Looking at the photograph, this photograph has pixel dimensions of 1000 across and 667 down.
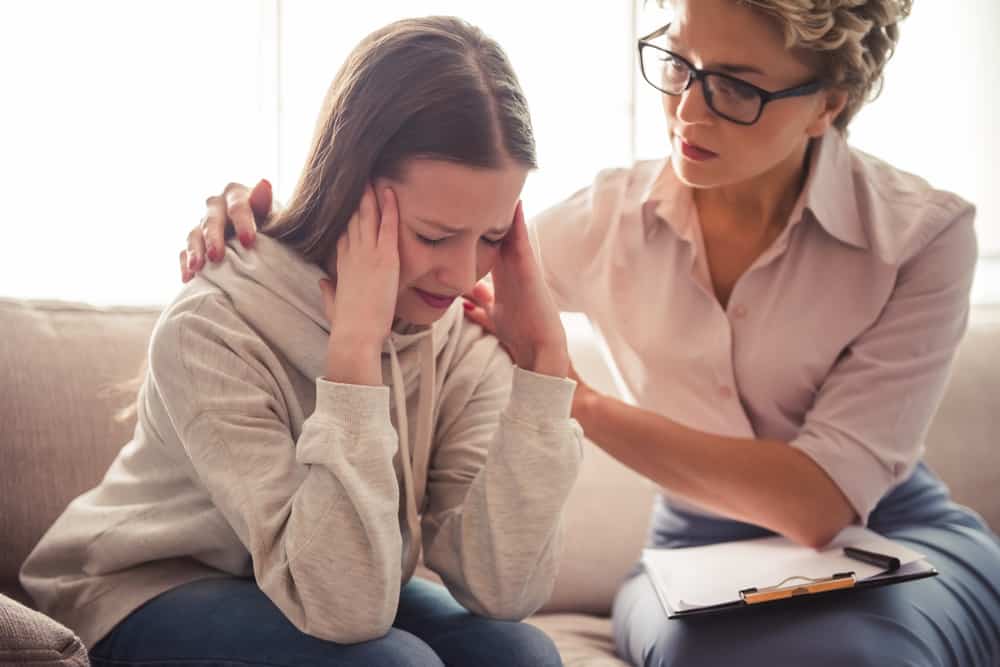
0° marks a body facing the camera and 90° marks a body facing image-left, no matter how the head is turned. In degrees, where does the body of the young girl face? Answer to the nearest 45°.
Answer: approximately 315°

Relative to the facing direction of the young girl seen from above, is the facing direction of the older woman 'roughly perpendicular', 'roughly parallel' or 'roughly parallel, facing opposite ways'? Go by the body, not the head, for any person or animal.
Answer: roughly perpendicular

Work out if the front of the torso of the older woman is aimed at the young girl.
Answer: yes

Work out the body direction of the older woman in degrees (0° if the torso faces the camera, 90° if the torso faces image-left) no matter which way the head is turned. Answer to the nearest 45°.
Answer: approximately 45°
